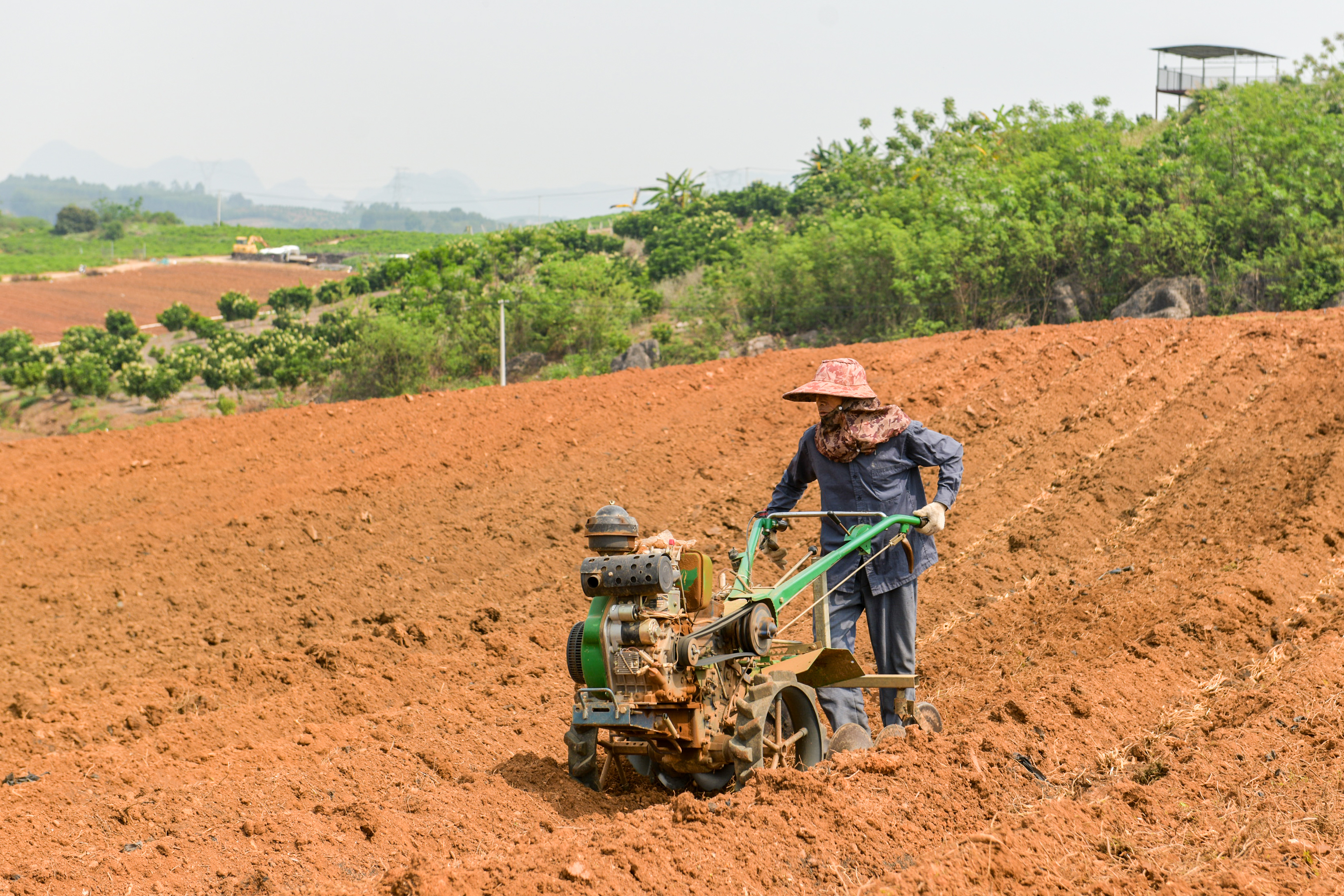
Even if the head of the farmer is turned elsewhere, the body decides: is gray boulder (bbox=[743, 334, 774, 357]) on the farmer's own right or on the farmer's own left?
on the farmer's own right

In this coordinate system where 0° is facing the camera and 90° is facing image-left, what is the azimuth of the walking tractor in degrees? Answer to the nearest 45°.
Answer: approximately 45°

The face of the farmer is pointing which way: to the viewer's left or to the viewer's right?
to the viewer's left

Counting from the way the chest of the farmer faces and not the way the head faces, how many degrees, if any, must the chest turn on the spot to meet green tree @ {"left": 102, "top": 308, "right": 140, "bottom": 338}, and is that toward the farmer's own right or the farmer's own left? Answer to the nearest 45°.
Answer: approximately 90° to the farmer's own right

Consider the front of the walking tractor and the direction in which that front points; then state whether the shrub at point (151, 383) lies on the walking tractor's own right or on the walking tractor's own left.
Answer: on the walking tractor's own right

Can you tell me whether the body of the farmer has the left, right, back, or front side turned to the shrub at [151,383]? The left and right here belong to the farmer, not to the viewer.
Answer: right

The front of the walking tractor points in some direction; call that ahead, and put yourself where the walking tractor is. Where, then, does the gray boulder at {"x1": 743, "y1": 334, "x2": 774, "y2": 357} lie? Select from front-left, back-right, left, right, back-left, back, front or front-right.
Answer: back-right

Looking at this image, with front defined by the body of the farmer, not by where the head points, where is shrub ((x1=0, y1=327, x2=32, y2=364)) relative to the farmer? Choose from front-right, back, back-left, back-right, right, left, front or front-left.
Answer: right

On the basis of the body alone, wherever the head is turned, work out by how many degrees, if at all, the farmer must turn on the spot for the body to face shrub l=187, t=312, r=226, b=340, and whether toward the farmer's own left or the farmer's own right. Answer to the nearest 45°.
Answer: approximately 90° to the farmer's own right

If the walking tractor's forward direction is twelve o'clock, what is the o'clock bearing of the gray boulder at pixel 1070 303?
The gray boulder is roughly at 5 o'clock from the walking tractor.

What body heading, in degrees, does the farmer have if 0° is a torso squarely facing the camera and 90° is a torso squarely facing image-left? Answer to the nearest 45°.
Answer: approximately 45°

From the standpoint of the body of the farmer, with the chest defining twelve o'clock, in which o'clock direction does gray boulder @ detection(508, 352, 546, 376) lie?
The gray boulder is roughly at 4 o'clock from the farmer.
